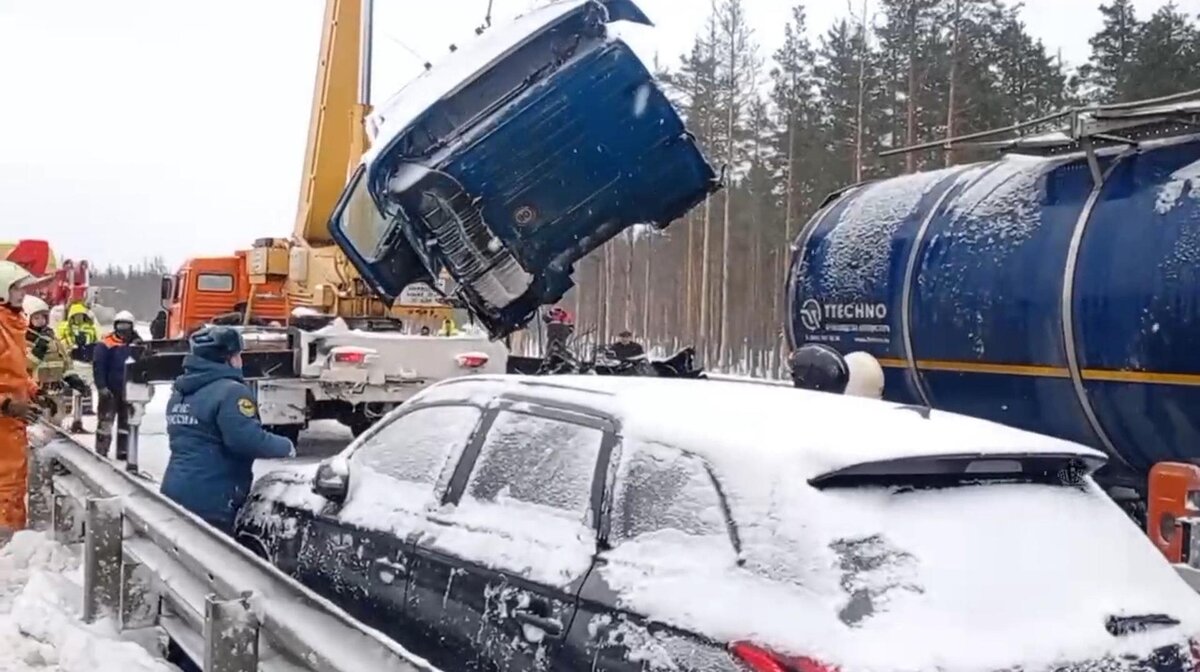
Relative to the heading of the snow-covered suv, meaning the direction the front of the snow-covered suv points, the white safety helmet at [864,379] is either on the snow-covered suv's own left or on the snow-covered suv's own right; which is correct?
on the snow-covered suv's own right

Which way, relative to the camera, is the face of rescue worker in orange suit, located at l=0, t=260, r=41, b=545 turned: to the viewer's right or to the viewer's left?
to the viewer's right

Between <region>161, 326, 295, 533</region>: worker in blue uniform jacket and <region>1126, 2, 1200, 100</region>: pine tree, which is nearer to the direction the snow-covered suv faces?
the worker in blue uniform jacket

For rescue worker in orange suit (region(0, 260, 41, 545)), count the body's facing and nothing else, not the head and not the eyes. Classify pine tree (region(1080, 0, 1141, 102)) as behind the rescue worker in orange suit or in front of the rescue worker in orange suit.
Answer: in front

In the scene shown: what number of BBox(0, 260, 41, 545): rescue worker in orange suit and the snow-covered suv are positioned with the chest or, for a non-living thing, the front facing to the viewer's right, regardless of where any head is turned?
1

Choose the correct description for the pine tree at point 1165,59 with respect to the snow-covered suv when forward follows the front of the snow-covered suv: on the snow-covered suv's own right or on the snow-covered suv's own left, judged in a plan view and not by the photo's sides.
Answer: on the snow-covered suv's own right

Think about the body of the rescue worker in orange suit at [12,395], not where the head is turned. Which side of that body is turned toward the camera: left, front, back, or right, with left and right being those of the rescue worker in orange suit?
right

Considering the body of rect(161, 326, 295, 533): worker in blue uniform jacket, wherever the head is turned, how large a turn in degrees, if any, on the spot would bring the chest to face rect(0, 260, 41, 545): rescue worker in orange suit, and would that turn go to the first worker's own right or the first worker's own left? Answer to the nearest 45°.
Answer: approximately 90° to the first worker's own left

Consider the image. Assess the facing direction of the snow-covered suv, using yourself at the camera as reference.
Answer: facing away from the viewer and to the left of the viewer

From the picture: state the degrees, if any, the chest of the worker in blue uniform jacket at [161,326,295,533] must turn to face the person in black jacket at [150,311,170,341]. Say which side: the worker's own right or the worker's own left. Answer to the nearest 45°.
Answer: approximately 45° to the worker's own left

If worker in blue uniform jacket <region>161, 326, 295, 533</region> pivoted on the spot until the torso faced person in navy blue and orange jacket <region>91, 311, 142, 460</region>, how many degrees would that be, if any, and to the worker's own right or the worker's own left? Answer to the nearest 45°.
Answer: approximately 45° to the worker's own left

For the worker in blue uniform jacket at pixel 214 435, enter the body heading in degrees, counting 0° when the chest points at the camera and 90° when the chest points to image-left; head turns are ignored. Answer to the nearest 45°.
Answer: approximately 225°
